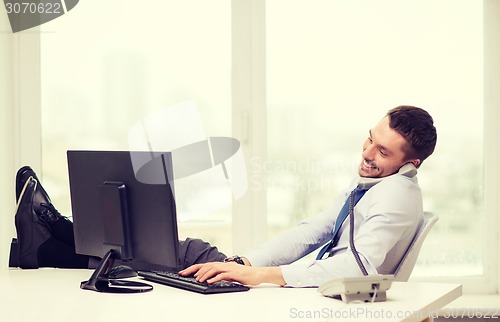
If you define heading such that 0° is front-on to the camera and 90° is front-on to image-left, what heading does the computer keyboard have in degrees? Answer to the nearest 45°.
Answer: approximately 225°

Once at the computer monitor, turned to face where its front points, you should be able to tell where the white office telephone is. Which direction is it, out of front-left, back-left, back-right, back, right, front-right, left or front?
right

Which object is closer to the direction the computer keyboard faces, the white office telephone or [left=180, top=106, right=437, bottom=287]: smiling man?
the smiling man
